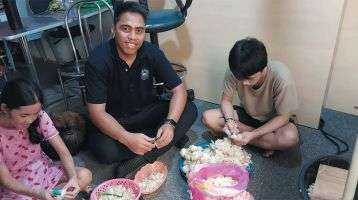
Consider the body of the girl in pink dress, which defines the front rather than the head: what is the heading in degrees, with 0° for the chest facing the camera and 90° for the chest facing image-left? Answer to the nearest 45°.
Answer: approximately 315°

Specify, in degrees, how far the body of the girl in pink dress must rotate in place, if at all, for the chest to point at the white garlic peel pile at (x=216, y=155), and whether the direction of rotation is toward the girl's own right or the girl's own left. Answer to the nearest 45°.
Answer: approximately 45° to the girl's own left

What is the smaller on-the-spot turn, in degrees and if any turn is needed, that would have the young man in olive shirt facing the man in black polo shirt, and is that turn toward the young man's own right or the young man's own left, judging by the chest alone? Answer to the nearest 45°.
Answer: approximately 45° to the young man's own right

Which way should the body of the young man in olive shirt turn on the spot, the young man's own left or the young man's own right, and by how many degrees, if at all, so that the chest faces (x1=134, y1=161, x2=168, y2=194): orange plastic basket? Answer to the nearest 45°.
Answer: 0° — they already face it

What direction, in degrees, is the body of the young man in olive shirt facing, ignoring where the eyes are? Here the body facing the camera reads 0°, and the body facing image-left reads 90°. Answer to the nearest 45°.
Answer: approximately 45°

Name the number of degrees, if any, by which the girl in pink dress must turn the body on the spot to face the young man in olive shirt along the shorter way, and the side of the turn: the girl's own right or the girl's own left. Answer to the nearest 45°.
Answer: approximately 45° to the girl's own left

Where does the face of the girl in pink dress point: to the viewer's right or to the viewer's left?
to the viewer's right
